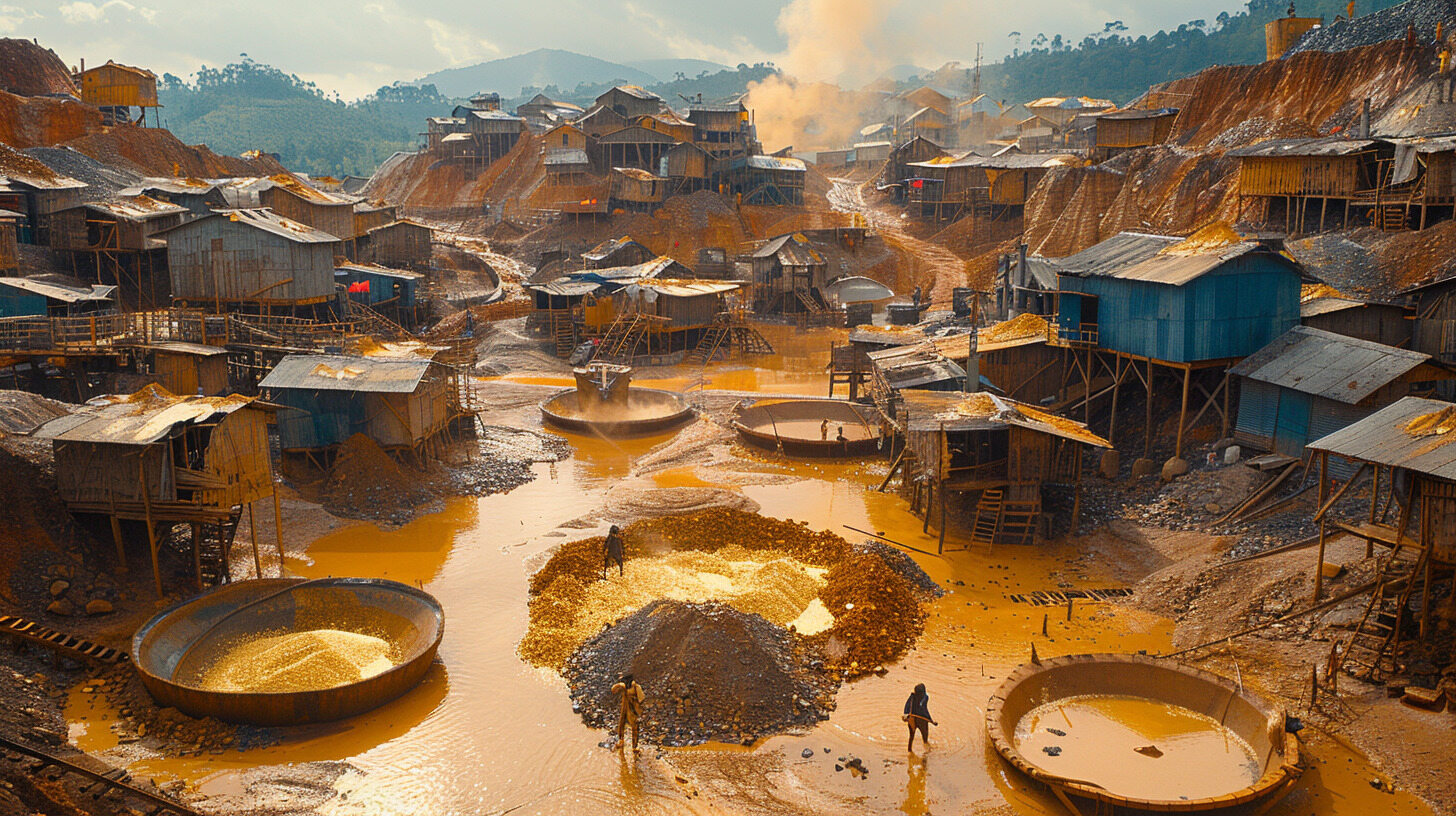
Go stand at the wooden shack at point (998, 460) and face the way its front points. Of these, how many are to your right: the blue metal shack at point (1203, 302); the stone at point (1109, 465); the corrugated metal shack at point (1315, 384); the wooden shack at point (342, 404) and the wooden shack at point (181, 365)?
2

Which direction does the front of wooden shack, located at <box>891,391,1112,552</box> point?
toward the camera

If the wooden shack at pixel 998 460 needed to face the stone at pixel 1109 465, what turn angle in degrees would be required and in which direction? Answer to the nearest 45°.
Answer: approximately 135° to its left

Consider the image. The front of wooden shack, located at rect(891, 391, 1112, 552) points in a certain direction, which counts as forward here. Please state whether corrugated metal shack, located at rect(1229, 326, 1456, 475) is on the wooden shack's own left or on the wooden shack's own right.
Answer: on the wooden shack's own left

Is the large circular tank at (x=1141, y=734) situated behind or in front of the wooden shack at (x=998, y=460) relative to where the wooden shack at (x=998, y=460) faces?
in front

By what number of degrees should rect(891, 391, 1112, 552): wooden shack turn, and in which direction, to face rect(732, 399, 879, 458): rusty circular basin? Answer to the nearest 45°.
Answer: approximately 135° to its right

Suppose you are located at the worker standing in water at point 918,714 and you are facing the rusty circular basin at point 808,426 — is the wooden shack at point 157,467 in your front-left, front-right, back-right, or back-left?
front-left

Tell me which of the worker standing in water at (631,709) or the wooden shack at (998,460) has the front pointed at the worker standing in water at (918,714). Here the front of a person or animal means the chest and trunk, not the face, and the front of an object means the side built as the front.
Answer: the wooden shack

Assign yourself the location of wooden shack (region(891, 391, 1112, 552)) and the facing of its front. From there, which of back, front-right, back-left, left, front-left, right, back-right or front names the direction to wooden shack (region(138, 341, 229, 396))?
right

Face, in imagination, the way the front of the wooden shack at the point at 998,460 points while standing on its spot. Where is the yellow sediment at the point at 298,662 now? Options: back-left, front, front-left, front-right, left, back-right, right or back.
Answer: front-right
